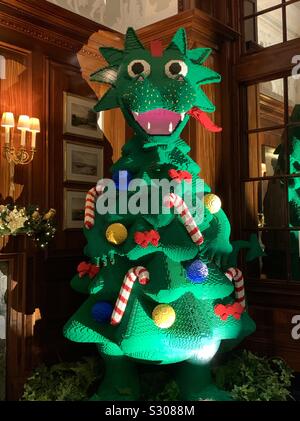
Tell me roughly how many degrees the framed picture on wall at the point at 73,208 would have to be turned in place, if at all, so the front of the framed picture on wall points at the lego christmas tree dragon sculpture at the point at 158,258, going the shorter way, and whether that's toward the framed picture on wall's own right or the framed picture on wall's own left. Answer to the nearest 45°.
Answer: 0° — it already faces it

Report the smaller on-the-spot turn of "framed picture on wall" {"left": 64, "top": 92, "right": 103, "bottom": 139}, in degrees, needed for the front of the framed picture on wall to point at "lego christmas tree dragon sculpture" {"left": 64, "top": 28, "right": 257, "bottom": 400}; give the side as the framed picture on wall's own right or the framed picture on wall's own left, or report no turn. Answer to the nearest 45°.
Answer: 0° — it already faces it

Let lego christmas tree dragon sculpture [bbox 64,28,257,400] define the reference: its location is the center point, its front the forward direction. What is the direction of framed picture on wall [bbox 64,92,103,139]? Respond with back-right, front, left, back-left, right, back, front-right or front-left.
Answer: back-right

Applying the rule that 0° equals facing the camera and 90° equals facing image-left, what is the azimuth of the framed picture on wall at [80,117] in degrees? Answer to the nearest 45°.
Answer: approximately 315°

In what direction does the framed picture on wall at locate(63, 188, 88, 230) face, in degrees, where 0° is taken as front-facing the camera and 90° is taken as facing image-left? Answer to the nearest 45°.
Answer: approximately 315°
